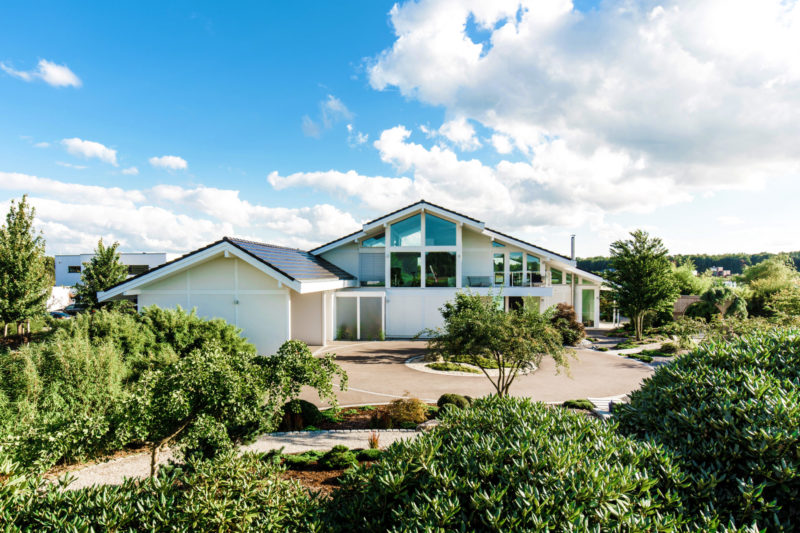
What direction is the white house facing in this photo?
toward the camera

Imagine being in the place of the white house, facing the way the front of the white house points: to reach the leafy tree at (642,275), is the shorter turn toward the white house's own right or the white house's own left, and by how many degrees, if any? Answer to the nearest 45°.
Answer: approximately 90° to the white house's own left

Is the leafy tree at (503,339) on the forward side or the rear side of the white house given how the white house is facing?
on the forward side

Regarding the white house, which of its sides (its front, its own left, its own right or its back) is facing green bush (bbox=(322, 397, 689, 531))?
front

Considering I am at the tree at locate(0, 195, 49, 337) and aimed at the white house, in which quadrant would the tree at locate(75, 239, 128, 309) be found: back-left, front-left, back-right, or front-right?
front-left

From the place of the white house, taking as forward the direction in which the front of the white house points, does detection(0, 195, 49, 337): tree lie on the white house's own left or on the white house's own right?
on the white house's own right

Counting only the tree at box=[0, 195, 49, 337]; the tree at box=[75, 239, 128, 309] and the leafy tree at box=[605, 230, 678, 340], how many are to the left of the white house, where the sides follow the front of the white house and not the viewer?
1

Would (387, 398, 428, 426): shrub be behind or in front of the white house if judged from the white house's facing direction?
in front

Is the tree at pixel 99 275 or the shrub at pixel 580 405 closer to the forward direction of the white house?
the shrub

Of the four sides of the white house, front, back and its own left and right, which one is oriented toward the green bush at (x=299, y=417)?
front

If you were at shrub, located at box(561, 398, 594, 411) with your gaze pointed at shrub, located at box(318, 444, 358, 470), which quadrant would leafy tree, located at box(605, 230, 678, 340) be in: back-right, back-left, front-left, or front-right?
back-right

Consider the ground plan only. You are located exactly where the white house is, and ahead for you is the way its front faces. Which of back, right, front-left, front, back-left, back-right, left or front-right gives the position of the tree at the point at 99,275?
right

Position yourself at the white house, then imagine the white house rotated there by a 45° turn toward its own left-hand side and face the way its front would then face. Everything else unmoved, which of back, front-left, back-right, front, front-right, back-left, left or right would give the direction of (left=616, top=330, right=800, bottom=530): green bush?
front-right
